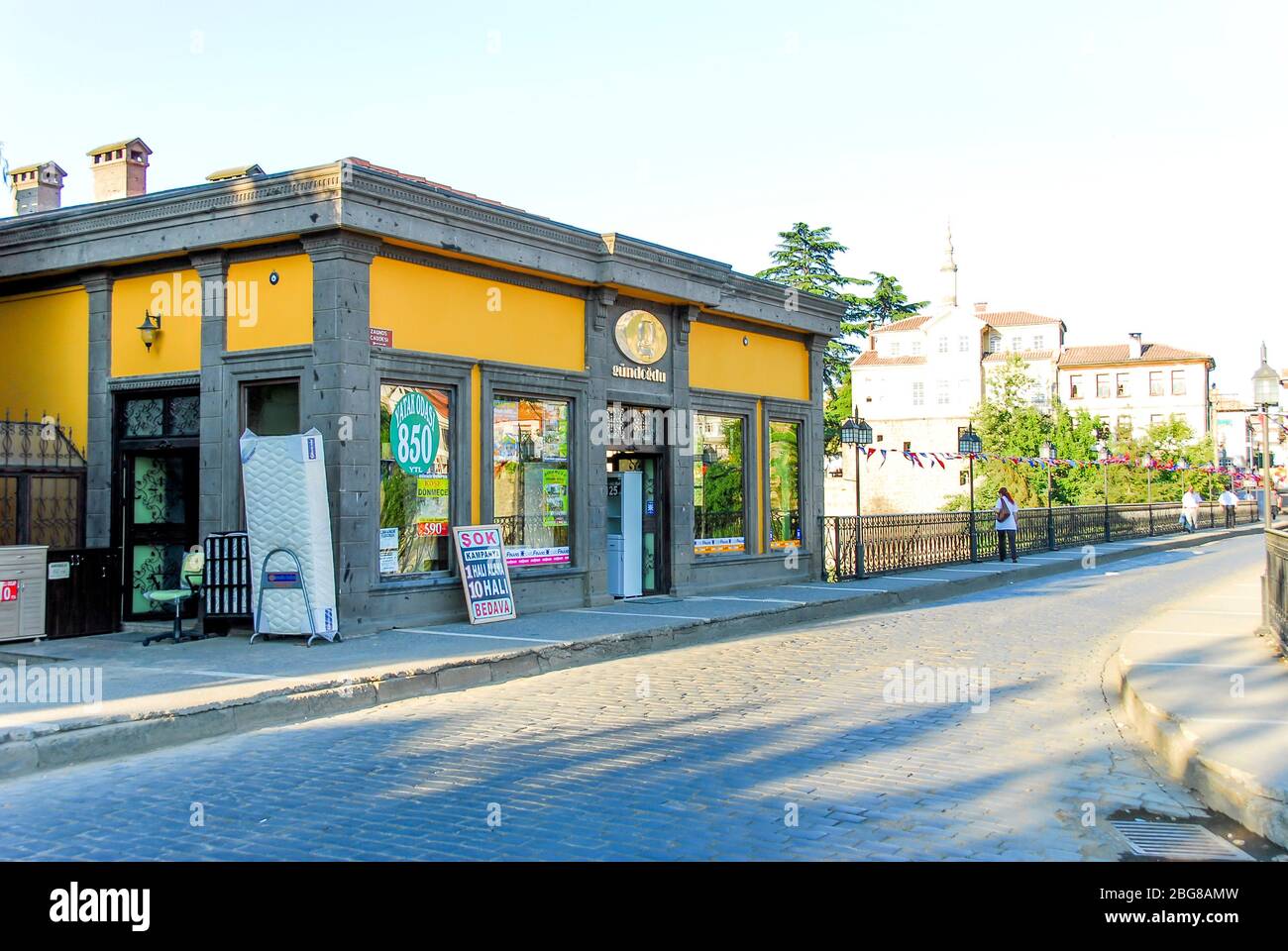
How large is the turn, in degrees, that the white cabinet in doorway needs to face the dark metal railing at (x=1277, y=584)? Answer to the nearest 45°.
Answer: approximately 90° to its left

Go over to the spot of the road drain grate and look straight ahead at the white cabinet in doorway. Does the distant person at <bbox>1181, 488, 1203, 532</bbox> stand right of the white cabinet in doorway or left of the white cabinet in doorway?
right

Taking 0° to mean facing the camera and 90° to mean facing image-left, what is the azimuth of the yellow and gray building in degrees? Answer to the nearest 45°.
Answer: approximately 315°

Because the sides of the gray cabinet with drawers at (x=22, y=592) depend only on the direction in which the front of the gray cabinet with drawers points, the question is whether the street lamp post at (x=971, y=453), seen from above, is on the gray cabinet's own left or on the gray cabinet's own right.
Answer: on the gray cabinet's own left

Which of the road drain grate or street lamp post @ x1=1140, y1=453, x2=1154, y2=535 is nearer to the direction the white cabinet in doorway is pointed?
the road drain grate

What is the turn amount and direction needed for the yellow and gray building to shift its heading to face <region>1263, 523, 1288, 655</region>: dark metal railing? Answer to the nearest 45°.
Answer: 0° — it already faces it
